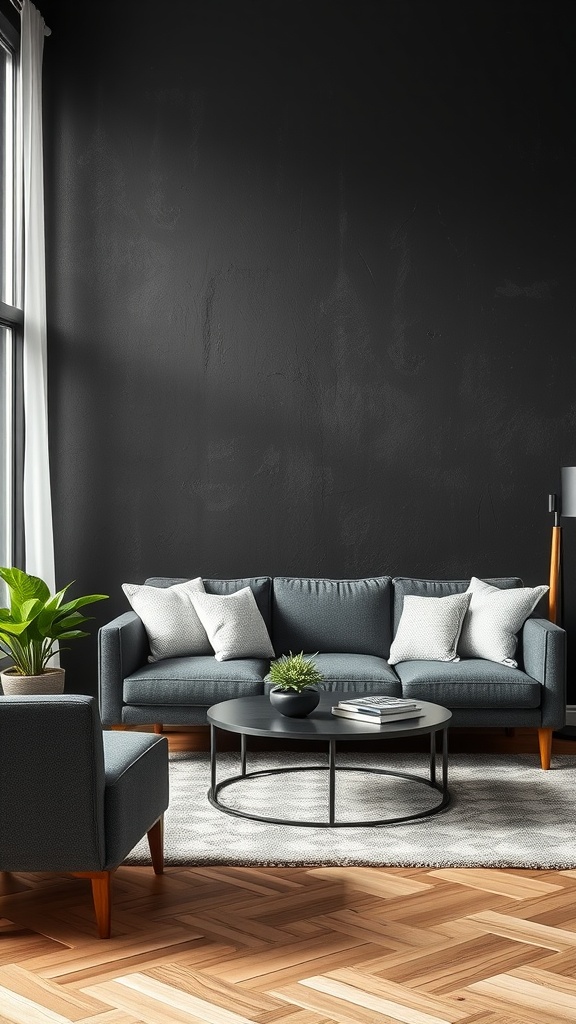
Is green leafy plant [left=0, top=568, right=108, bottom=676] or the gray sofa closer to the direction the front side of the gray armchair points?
the gray sofa

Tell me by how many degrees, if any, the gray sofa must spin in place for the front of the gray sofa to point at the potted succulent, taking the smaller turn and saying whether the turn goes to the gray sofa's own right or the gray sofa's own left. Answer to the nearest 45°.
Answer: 0° — it already faces it

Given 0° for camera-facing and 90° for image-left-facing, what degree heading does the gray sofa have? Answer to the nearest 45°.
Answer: approximately 0°

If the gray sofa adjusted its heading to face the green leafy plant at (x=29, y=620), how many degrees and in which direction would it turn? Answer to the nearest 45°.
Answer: approximately 90° to its right

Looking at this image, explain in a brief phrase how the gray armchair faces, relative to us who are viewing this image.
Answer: facing away from the viewer and to the right of the viewer

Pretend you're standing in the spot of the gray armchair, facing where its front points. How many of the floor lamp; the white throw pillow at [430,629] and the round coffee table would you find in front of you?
3

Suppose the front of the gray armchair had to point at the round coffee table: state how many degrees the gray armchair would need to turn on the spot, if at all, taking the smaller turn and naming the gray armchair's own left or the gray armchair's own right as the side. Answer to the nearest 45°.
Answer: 0° — it already faces it

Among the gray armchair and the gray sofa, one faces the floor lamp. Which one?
the gray armchair

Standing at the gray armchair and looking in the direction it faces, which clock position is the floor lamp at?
The floor lamp is roughly at 12 o'clock from the gray armchair.

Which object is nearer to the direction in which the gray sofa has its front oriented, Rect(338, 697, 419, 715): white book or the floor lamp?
the white book

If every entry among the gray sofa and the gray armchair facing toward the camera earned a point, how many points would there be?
1
